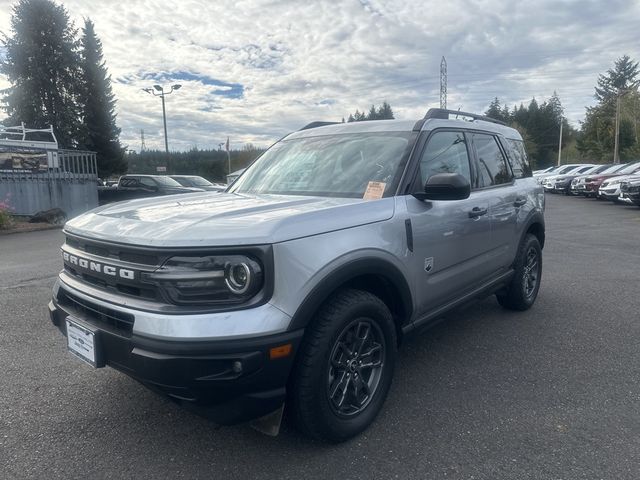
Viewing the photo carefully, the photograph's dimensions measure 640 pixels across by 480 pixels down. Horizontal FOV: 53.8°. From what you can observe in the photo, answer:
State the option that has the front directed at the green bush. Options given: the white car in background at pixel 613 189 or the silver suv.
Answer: the white car in background

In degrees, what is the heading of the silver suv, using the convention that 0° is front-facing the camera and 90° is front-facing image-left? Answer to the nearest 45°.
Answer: approximately 45°

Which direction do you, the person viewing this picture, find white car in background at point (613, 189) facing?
facing the viewer and to the left of the viewer

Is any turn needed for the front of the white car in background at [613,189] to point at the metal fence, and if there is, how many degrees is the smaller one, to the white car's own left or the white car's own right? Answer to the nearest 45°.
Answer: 0° — it already faces it

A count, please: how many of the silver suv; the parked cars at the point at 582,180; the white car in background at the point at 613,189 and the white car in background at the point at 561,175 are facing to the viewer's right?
0

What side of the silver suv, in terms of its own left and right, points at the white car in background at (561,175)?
back

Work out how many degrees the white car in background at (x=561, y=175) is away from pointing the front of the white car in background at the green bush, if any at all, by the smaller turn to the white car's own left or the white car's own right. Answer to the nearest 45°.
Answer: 0° — it already faces it

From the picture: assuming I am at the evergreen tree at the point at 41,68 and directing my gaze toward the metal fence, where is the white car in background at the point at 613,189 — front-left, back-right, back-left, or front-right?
front-left

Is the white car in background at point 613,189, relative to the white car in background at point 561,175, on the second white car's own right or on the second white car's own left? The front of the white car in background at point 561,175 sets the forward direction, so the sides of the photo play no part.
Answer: on the second white car's own left

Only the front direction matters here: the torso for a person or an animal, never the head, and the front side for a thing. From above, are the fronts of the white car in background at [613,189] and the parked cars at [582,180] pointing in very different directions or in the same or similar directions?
same or similar directions

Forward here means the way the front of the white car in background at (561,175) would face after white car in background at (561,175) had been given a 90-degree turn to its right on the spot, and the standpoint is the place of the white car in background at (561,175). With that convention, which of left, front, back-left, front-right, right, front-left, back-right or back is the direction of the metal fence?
left

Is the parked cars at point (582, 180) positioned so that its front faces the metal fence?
yes

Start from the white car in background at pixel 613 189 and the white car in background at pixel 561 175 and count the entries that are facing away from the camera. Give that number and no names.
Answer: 0

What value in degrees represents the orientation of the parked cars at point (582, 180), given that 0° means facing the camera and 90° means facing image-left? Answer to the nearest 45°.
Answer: approximately 45°
